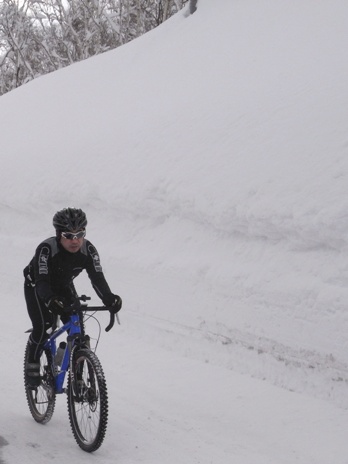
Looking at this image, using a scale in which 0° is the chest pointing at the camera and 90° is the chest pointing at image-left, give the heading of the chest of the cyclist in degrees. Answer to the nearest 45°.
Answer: approximately 315°

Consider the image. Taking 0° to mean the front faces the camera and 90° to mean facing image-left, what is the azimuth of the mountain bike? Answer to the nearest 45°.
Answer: approximately 315°

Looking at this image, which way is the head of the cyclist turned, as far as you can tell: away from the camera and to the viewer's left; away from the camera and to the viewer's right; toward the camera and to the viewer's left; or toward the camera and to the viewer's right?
toward the camera and to the viewer's right
